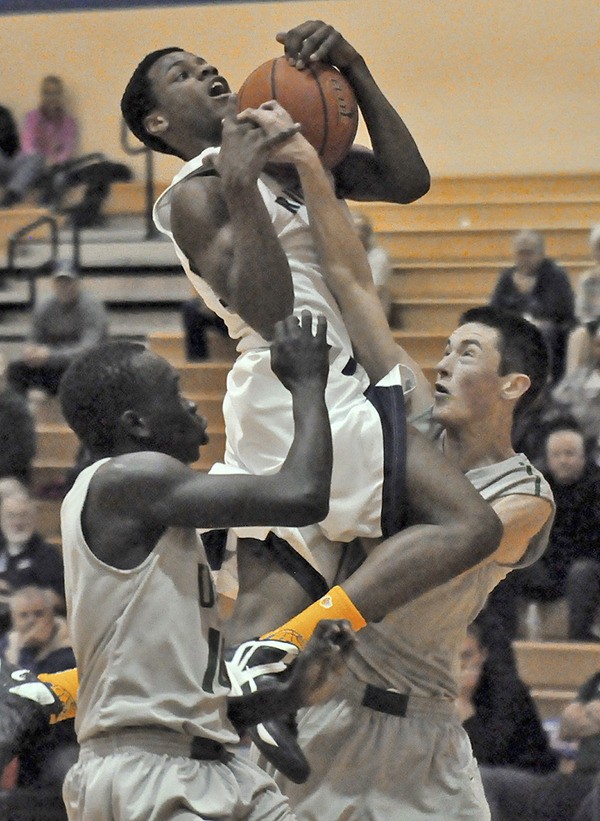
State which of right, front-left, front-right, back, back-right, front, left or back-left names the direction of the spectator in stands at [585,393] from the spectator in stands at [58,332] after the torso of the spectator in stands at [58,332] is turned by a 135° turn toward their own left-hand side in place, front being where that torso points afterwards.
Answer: front-right

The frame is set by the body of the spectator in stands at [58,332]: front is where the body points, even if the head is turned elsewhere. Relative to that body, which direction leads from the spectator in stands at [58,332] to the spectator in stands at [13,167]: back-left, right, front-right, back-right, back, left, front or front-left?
back-right

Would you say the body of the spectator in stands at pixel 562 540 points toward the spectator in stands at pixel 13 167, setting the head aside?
no

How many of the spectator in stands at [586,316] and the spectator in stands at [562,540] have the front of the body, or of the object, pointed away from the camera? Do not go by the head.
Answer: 0

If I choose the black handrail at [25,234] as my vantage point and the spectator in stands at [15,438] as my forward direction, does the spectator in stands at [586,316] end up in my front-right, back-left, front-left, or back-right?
front-left

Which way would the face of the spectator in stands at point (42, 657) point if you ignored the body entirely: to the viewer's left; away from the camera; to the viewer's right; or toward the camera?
toward the camera

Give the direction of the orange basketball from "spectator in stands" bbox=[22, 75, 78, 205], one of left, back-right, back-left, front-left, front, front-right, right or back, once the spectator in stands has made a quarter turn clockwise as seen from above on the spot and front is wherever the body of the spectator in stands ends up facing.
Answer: left

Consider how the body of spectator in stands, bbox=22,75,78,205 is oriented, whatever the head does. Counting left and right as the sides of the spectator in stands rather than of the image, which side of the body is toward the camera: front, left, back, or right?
front

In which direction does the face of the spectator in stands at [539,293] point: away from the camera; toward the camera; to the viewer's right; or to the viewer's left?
toward the camera

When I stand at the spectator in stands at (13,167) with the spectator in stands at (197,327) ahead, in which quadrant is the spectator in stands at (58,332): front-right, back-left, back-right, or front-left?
front-right

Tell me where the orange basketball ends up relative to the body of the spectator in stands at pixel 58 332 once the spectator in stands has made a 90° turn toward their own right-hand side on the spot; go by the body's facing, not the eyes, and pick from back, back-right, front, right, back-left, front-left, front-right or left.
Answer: back-left

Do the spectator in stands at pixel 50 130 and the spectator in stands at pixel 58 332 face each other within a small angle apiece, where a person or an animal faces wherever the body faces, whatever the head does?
no
